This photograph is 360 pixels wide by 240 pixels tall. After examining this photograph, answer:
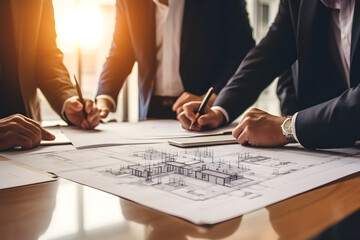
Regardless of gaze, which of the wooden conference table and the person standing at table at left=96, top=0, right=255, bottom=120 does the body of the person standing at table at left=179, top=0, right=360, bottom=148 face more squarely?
the wooden conference table

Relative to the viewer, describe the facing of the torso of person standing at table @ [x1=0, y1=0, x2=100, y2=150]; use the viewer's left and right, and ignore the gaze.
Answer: facing the viewer and to the right of the viewer

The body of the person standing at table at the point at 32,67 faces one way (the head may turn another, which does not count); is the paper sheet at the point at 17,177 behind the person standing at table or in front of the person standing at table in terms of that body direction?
in front

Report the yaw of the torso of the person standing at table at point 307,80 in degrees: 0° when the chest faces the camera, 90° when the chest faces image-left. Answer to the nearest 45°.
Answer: approximately 45°

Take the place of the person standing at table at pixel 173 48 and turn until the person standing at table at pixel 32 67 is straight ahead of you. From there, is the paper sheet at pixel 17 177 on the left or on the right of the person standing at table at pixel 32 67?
left

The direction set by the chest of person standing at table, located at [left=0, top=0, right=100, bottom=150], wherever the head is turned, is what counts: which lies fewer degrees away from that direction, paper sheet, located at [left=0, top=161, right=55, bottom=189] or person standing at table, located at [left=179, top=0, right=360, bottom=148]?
the person standing at table

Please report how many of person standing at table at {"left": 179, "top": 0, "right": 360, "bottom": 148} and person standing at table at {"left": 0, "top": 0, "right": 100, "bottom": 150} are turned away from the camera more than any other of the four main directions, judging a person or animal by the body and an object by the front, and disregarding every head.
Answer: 0

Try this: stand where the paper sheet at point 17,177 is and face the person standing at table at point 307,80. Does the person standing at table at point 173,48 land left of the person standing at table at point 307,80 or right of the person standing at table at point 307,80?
left

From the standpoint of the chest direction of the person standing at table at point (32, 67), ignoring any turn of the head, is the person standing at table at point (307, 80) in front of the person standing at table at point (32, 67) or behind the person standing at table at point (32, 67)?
in front
